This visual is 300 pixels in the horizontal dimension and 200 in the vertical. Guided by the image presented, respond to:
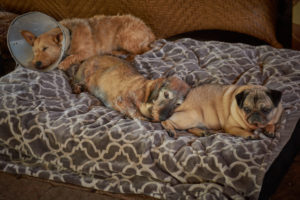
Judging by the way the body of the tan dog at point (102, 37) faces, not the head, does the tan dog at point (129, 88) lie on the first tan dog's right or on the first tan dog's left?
on the first tan dog's left

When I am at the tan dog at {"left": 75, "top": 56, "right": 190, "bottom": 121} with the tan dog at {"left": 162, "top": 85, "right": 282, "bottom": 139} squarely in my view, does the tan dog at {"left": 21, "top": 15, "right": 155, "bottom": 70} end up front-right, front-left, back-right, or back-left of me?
back-left

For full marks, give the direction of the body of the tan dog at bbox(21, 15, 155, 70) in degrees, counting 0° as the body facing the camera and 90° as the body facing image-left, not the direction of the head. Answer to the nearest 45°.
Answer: approximately 90°
